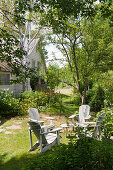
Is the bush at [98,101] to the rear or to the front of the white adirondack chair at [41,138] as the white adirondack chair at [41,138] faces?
to the front

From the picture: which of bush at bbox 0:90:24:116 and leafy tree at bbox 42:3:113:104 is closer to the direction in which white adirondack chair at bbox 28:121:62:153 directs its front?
the leafy tree

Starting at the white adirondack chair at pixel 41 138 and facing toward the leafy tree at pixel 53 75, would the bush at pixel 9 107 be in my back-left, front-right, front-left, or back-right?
front-left

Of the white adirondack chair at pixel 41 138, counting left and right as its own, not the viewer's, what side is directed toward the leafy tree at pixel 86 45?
front

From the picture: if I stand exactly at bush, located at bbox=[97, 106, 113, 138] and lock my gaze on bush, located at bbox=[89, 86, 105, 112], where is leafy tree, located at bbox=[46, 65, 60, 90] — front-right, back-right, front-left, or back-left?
front-left

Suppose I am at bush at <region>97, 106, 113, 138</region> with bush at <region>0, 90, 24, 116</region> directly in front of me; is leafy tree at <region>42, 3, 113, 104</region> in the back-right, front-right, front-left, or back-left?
front-right

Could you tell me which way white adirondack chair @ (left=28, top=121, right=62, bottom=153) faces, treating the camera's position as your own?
facing away from the viewer and to the right of the viewer

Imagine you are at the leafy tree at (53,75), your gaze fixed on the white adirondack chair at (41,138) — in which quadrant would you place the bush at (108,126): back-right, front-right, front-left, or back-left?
front-left

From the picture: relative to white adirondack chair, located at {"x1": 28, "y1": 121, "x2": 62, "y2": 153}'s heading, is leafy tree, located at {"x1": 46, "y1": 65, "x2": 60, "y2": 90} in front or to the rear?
in front

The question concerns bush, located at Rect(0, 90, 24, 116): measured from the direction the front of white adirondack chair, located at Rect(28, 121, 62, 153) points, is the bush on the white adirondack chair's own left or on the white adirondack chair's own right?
on the white adirondack chair's own left

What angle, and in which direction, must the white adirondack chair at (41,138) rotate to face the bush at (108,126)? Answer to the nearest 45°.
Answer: approximately 45° to its right
